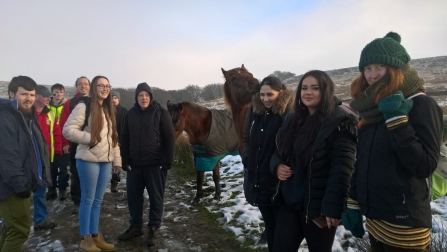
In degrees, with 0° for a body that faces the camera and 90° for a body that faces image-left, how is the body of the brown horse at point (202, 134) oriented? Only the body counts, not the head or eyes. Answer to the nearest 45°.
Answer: approximately 45°

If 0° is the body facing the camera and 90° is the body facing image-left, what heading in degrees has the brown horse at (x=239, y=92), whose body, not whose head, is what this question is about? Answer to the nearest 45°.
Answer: approximately 0°
